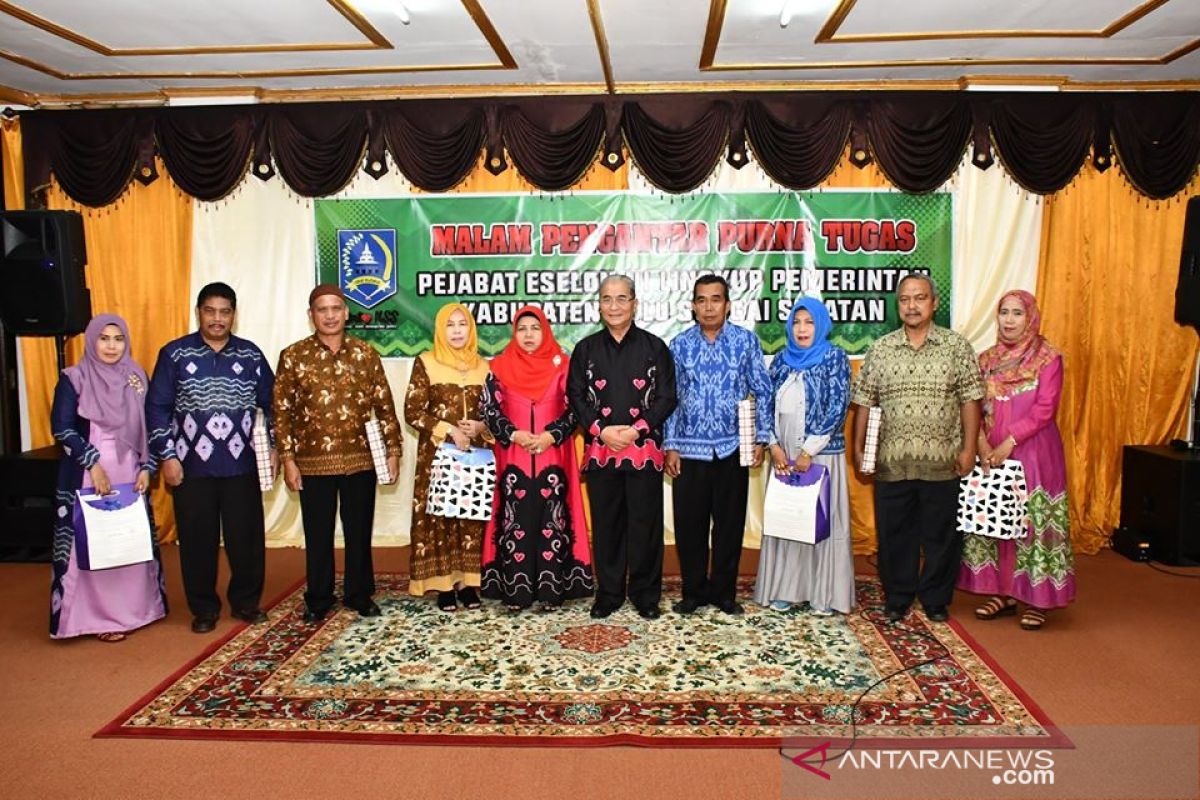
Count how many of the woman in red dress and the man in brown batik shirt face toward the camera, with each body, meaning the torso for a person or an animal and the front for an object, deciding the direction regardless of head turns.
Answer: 2

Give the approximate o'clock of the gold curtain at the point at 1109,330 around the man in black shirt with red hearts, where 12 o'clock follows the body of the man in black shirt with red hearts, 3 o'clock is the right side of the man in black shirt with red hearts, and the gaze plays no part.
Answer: The gold curtain is roughly at 8 o'clock from the man in black shirt with red hearts.

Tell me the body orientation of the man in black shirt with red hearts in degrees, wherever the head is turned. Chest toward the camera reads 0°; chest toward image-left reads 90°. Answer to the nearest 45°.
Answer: approximately 0°

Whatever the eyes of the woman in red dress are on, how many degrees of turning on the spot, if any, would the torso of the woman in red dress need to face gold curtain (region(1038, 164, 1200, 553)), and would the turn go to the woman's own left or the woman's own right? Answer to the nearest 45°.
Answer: approximately 90° to the woman's own left
